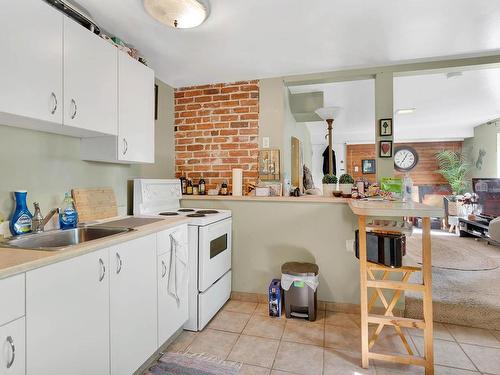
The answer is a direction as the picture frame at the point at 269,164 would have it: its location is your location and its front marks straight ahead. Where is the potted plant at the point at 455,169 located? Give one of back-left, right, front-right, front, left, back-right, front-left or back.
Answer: back-left

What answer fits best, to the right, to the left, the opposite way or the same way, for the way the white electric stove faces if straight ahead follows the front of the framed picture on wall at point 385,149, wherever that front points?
to the left

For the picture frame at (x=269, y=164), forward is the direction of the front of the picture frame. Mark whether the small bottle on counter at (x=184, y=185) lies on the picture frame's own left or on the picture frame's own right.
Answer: on the picture frame's own right

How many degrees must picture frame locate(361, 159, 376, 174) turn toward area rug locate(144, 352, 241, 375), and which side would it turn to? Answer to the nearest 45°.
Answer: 0° — it already faces it

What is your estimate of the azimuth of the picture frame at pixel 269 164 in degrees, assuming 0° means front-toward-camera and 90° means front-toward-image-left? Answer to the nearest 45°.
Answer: approximately 0°

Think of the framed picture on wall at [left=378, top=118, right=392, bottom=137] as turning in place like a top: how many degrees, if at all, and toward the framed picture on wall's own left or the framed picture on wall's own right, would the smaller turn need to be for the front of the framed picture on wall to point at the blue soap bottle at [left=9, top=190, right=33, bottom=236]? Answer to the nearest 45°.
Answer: approximately 45° to the framed picture on wall's own right

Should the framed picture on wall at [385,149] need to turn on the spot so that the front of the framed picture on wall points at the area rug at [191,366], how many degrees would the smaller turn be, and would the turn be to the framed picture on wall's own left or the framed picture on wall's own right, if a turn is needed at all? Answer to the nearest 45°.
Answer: approximately 45° to the framed picture on wall's own right

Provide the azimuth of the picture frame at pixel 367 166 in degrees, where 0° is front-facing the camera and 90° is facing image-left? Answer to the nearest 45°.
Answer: approximately 0°
